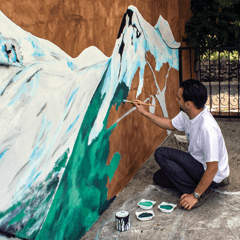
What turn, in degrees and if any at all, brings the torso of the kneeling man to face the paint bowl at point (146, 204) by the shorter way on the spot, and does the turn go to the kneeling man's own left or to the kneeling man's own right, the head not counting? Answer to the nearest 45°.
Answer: approximately 45° to the kneeling man's own left

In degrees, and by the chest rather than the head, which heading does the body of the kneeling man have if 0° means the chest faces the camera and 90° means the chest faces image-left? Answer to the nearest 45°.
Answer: approximately 90°

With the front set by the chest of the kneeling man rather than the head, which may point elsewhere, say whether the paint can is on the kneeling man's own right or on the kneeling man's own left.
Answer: on the kneeling man's own left

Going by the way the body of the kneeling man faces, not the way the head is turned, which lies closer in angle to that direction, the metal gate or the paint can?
the paint can

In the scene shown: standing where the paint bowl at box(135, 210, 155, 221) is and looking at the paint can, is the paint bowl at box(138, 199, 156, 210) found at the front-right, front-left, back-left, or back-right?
back-right

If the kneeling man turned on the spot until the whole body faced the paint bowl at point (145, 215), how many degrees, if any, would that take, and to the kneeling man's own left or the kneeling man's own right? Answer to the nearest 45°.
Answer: approximately 45° to the kneeling man's own left

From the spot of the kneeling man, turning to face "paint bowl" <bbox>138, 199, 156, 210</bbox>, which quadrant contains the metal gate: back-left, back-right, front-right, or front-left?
back-right

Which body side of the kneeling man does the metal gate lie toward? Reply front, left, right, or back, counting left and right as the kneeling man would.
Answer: right

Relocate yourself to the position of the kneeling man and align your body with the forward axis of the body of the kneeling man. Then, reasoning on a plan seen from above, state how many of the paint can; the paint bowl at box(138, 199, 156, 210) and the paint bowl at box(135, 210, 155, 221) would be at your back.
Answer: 0

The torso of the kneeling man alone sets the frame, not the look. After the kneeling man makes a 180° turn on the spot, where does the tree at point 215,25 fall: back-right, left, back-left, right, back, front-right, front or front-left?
left
